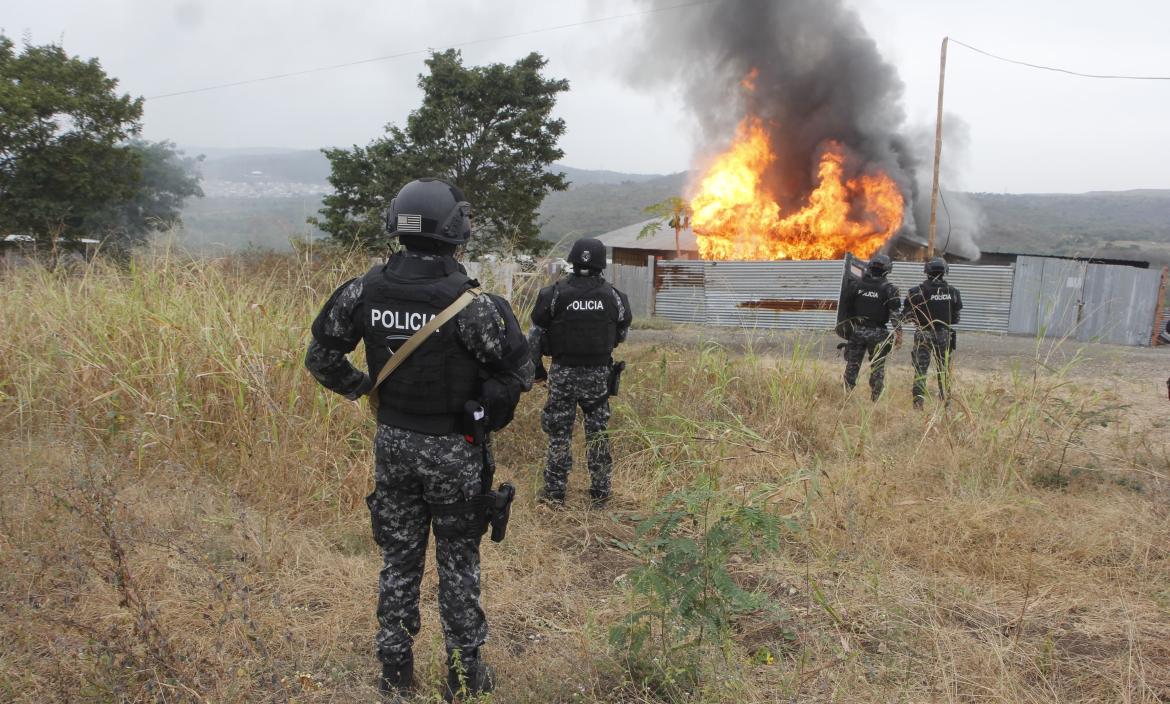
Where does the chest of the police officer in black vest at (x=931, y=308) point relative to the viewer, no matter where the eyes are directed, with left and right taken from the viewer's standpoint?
facing away from the viewer

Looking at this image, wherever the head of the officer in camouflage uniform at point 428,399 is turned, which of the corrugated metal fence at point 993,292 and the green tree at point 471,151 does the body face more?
the green tree

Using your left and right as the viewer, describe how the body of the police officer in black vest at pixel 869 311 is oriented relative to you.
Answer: facing away from the viewer

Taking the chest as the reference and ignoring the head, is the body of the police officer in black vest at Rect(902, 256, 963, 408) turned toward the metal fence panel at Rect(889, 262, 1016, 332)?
yes

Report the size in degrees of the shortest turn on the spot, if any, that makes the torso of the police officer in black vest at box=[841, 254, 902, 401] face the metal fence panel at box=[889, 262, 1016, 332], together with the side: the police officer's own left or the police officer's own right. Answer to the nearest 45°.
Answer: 0° — they already face it

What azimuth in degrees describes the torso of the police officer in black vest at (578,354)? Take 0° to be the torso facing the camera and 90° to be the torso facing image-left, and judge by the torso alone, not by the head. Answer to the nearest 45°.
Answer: approximately 180°

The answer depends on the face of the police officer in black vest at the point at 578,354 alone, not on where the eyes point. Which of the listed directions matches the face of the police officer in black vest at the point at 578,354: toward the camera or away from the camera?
away from the camera

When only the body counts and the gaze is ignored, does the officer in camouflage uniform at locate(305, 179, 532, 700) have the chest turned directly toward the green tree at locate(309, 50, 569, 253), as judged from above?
yes

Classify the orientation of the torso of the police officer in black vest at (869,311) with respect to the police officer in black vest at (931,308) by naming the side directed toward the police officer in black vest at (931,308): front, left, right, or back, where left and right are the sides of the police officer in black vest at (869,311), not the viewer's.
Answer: right

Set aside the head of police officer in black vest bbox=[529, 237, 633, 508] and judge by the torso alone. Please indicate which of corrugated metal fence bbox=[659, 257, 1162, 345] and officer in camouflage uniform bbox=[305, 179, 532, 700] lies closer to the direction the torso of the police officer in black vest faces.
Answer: the corrugated metal fence

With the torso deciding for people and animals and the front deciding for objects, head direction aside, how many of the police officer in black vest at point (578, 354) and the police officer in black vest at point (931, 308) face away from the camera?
2

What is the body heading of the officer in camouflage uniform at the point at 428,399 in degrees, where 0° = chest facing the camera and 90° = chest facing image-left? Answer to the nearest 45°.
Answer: approximately 180°
